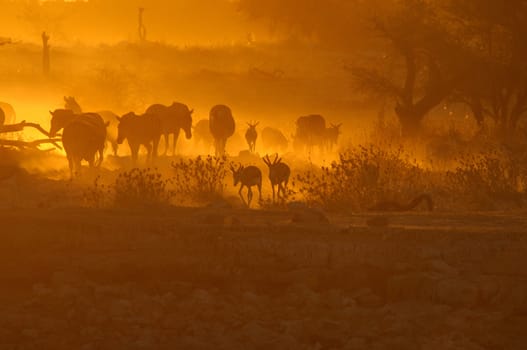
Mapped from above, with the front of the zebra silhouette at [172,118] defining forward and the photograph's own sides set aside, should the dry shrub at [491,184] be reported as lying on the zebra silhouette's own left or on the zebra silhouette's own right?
on the zebra silhouette's own right

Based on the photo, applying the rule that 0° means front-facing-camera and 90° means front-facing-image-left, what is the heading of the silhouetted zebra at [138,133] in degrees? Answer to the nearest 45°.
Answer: approximately 90°

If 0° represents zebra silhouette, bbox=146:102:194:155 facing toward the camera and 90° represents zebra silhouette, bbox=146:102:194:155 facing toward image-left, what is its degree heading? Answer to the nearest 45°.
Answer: approximately 270°

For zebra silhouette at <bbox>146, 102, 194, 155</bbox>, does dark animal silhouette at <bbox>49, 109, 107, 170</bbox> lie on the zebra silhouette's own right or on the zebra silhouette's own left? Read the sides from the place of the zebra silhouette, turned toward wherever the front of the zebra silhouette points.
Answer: on the zebra silhouette's own right

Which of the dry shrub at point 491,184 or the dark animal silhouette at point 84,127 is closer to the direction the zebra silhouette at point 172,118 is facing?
the dry shrub

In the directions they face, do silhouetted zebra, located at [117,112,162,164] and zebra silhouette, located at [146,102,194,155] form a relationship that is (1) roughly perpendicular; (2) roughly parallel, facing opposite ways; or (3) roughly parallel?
roughly parallel, facing opposite ways

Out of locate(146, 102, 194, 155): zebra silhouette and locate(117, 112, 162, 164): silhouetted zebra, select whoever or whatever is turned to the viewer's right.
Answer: locate(146, 102, 194, 155): zebra silhouette
